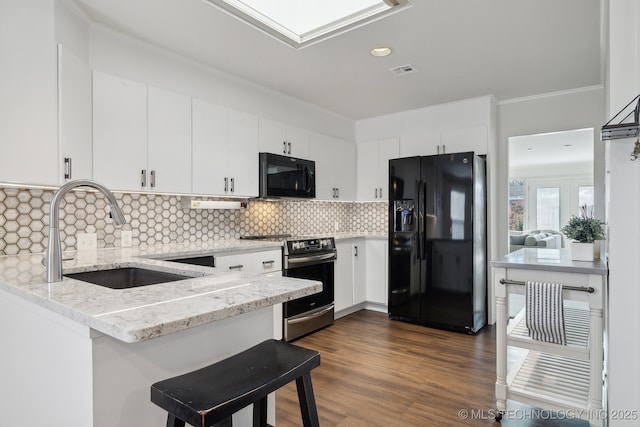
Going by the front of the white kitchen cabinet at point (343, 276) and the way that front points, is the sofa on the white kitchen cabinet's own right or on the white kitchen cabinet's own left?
on the white kitchen cabinet's own left

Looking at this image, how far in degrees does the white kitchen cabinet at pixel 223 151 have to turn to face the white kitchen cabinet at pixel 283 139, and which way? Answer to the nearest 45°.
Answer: approximately 90° to its left

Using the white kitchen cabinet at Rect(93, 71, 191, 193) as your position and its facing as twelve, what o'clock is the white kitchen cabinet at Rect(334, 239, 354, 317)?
the white kitchen cabinet at Rect(334, 239, 354, 317) is roughly at 10 o'clock from the white kitchen cabinet at Rect(93, 71, 191, 193).

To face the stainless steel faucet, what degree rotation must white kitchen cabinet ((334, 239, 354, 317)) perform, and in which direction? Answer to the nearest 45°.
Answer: approximately 45° to its right

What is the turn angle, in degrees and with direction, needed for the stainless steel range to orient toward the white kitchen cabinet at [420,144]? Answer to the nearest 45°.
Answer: approximately 90° to its left

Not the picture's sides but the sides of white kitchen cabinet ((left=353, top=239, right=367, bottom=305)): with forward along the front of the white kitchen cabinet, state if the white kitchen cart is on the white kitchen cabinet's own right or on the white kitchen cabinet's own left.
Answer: on the white kitchen cabinet's own left

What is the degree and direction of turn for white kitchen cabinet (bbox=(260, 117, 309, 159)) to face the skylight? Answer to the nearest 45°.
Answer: approximately 45° to its right

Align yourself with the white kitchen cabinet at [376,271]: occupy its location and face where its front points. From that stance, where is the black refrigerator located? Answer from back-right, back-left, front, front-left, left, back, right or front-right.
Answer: left
